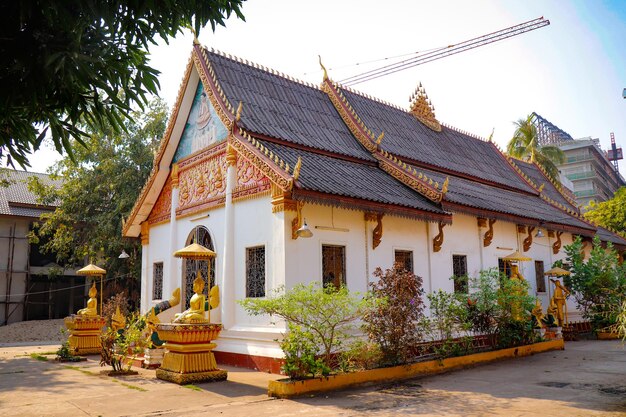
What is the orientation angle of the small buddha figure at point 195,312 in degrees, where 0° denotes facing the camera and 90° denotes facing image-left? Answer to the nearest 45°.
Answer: approximately 45°

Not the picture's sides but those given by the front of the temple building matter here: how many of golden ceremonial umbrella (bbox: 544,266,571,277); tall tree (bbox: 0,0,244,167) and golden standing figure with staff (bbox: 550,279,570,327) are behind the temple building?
2

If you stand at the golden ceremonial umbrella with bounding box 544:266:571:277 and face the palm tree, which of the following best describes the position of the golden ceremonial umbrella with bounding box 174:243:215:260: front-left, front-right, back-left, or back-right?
back-left

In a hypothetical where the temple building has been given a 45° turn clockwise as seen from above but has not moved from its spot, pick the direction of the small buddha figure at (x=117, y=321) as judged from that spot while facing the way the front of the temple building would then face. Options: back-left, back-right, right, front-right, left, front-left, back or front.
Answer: front

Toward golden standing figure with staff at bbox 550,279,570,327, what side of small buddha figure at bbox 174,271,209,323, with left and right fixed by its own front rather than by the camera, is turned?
back

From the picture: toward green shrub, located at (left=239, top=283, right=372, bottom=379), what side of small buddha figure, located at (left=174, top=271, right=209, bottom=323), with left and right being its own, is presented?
back

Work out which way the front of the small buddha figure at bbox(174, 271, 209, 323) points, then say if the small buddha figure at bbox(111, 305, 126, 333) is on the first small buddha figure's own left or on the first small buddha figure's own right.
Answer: on the first small buddha figure's own right

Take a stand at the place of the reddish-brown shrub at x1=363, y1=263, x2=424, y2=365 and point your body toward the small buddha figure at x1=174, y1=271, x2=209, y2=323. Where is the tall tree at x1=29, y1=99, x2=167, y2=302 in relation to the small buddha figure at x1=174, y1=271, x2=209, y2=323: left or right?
right

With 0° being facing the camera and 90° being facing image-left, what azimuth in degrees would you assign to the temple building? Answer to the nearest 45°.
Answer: approximately 45°

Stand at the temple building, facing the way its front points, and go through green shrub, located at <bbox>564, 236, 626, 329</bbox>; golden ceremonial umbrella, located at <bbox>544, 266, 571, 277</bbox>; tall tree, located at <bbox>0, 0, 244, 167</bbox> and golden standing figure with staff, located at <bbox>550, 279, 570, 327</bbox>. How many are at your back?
3

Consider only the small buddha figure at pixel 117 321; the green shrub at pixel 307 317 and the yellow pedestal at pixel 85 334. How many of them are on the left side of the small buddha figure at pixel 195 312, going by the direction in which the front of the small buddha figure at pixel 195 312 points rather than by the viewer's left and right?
1

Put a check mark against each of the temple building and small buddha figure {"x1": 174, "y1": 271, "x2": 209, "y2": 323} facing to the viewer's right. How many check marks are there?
0
